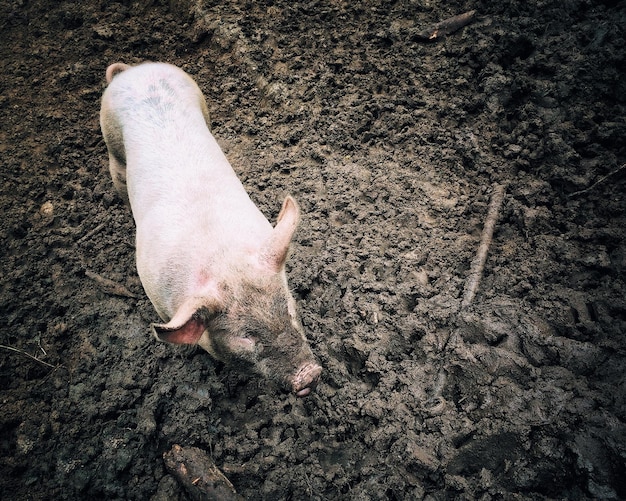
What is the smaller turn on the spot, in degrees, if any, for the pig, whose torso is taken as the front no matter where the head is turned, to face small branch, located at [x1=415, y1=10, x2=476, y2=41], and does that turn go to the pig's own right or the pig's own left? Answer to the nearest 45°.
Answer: approximately 90° to the pig's own left

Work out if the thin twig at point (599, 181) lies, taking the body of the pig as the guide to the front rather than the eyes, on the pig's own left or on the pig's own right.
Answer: on the pig's own left

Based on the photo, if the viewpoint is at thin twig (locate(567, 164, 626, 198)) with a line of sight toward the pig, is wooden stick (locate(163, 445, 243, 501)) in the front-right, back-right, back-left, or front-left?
front-left

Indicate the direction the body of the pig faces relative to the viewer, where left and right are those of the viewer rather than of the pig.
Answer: facing the viewer and to the right of the viewer
